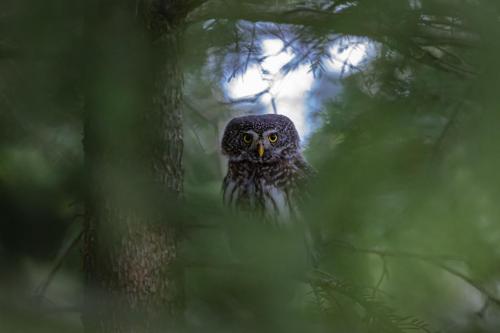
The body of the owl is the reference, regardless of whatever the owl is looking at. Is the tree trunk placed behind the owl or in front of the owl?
in front

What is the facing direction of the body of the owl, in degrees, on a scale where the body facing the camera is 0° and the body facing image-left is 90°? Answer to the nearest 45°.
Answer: approximately 0°
